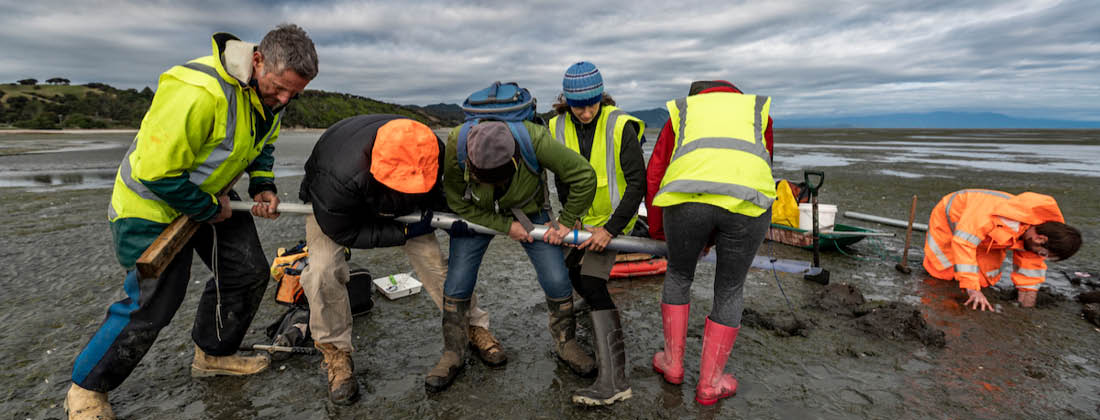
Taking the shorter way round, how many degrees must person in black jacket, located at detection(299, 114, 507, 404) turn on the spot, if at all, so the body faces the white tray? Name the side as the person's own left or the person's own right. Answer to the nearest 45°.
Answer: approximately 135° to the person's own left

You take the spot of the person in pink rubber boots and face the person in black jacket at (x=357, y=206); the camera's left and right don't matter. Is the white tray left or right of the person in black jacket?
right

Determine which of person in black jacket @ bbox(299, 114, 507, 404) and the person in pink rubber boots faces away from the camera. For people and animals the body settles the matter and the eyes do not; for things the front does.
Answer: the person in pink rubber boots

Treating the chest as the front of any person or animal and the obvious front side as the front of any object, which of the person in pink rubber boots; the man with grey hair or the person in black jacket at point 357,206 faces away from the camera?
the person in pink rubber boots

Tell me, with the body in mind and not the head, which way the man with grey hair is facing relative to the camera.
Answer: to the viewer's right

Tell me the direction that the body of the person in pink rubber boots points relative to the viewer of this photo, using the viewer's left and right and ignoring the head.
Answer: facing away from the viewer

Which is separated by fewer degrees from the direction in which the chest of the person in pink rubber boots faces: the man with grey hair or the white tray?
the white tray

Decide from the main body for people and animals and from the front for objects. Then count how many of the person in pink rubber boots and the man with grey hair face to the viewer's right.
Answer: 1

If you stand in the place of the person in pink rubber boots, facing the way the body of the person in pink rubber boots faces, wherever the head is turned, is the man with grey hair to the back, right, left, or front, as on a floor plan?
left
